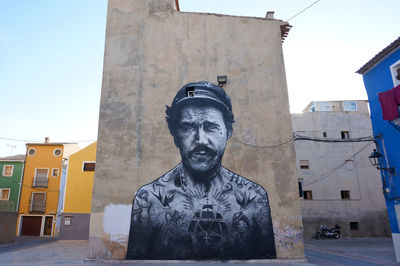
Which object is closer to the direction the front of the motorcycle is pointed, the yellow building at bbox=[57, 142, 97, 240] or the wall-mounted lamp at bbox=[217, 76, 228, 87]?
the yellow building

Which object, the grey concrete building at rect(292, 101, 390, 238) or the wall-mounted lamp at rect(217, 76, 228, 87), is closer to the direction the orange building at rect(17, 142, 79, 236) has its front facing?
the wall-mounted lamp

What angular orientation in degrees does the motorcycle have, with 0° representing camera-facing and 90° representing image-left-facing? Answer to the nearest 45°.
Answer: approximately 90°

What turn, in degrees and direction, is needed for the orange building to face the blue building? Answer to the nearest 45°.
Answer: approximately 45° to its left

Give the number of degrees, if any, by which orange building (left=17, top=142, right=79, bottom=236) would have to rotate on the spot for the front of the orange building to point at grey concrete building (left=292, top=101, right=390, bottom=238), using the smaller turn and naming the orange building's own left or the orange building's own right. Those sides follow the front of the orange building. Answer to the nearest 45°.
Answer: approximately 45° to the orange building's own left

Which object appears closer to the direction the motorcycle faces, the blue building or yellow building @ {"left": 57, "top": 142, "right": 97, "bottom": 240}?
the yellow building

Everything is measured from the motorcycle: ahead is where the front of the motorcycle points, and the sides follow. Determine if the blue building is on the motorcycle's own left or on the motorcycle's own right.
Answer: on the motorcycle's own left

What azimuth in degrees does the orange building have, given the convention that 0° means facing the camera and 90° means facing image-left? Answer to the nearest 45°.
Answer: approximately 0°
